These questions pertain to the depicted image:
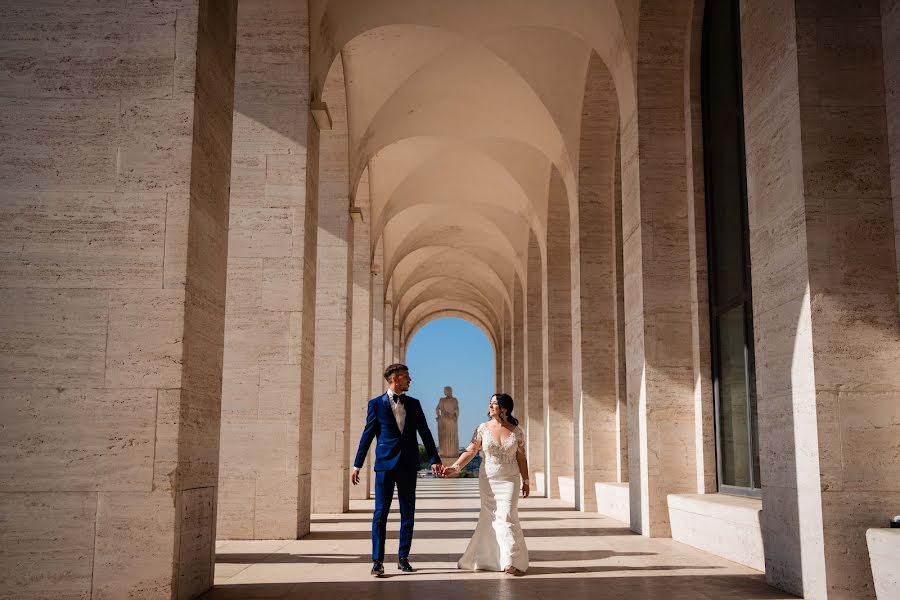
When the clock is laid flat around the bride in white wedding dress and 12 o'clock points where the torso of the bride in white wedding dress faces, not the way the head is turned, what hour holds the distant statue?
The distant statue is roughly at 6 o'clock from the bride in white wedding dress.

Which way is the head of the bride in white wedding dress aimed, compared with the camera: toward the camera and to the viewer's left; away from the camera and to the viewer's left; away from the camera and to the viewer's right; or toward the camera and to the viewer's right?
toward the camera and to the viewer's left

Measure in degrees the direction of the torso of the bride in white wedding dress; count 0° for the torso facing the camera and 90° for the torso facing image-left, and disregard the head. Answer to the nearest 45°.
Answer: approximately 0°

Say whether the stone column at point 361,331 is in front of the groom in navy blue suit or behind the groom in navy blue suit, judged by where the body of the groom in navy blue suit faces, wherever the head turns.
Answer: behind

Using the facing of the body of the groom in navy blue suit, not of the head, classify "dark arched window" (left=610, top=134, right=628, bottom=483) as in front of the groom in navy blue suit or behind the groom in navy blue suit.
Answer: behind

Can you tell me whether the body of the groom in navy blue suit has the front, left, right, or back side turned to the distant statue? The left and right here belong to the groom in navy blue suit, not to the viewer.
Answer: back

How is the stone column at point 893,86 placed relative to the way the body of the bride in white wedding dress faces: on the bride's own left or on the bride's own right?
on the bride's own left

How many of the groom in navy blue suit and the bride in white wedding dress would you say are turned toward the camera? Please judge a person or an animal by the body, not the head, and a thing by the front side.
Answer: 2

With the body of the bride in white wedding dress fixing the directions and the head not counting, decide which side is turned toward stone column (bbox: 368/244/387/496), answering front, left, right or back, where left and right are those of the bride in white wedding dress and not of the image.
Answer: back

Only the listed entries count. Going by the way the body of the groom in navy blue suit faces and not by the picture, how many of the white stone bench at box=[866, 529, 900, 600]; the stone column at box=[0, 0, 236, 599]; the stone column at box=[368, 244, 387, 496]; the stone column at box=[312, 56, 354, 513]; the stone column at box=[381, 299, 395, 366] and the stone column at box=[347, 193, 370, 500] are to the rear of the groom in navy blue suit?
4

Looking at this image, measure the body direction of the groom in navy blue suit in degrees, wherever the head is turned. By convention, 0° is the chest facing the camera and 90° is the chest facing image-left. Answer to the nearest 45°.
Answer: approximately 0°

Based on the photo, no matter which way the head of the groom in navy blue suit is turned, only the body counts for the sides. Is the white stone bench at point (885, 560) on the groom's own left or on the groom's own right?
on the groom's own left

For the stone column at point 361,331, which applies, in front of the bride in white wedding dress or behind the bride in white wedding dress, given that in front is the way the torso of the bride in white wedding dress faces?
behind

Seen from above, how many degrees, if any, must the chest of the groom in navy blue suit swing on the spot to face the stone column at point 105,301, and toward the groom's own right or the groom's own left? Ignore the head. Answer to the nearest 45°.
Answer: approximately 45° to the groom's own right

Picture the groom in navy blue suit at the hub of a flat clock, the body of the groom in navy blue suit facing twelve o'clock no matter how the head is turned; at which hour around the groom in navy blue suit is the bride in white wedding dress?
The bride in white wedding dress is roughly at 8 o'clock from the groom in navy blue suit.
